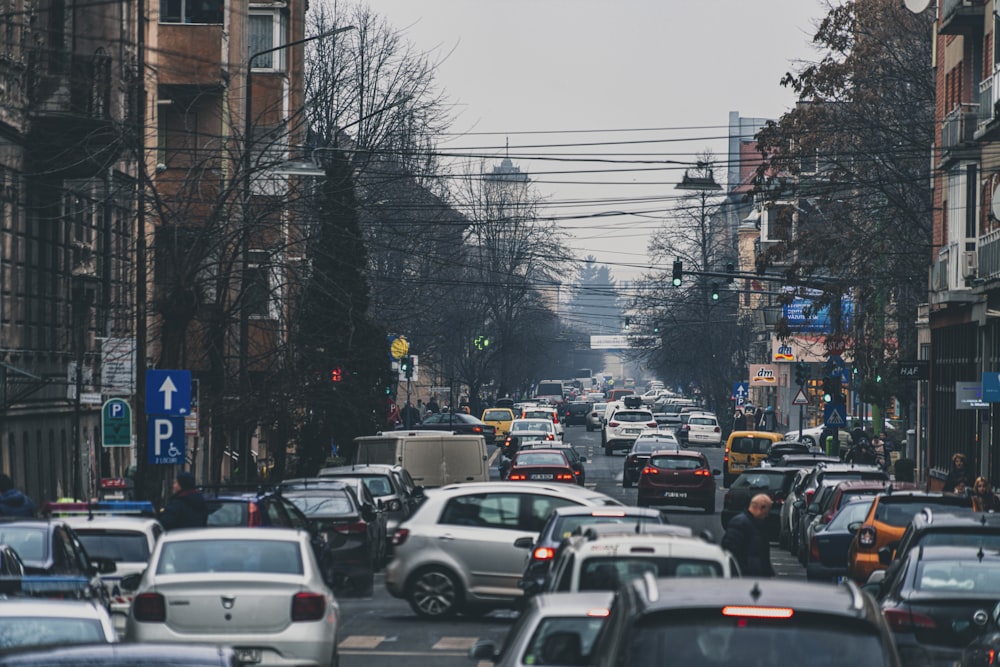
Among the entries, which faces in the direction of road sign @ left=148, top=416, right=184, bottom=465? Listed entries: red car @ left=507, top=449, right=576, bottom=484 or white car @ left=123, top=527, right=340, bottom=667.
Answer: the white car

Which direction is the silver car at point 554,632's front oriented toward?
away from the camera

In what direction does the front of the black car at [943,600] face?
away from the camera

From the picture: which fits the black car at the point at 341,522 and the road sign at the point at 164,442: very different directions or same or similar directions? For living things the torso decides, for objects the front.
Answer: very different directions

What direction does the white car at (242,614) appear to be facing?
away from the camera

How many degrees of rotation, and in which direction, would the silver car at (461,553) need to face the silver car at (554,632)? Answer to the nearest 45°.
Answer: approximately 90° to its right

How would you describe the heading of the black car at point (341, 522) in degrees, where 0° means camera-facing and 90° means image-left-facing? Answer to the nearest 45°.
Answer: approximately 180°

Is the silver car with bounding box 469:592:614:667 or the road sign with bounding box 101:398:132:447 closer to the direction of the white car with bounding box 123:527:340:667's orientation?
the road sign

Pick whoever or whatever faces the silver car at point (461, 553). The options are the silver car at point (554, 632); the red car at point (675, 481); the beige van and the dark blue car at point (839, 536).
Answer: the silver car at point (554, 632)

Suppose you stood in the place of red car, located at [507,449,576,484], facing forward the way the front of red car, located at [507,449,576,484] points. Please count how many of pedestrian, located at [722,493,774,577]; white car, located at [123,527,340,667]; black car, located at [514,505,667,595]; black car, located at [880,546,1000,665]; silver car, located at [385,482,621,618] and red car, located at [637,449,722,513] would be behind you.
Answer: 6

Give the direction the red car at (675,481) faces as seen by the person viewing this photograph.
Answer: facing away from the viewer

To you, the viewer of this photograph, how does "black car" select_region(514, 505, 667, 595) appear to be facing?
facing away from the viewer
